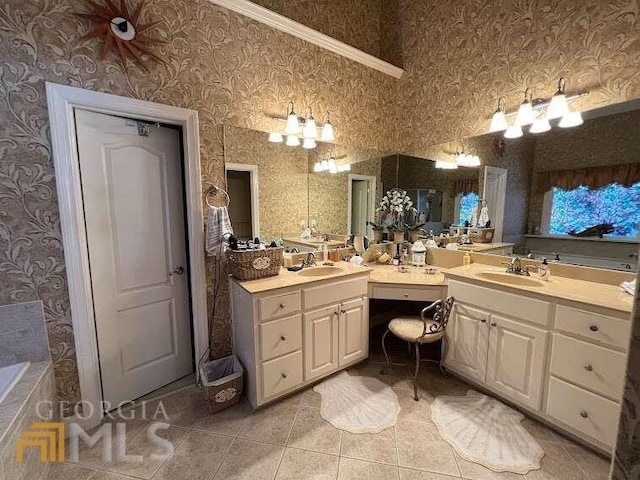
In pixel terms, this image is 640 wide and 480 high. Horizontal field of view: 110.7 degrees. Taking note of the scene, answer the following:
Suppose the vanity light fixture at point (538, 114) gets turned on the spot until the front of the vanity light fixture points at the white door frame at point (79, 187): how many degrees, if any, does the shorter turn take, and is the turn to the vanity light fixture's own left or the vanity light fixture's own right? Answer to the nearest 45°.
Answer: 0° — it already faces it

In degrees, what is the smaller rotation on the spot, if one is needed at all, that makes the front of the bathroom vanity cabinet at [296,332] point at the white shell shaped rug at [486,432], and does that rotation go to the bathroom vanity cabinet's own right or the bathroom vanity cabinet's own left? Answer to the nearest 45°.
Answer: approximately 45° to the bathroom vanity cabinet's own left

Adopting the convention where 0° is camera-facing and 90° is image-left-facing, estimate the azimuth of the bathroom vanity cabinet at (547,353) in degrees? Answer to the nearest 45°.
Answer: approximately 45°

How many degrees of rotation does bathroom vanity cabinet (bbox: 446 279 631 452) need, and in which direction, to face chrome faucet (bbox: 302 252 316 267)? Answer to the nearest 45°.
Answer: approximately 45° to its right

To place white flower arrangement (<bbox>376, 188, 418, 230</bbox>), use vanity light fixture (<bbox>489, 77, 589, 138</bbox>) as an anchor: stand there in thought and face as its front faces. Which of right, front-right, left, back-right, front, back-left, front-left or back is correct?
front-right

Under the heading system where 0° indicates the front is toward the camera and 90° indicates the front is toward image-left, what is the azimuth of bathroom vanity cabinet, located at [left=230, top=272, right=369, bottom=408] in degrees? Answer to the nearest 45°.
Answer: approximately 315°

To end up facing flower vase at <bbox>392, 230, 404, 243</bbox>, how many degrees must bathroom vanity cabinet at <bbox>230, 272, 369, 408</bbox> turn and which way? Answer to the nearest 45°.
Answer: approximately 90° to its left

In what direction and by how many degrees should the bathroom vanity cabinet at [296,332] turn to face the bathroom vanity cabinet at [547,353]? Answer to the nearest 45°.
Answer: approximately 45° to its left

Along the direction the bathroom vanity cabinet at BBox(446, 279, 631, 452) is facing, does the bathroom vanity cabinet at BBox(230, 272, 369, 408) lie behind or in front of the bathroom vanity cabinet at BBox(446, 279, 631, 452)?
in front
